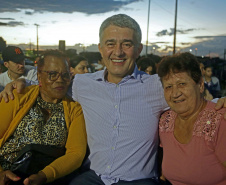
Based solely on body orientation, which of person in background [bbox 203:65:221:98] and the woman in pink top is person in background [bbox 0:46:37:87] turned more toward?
the woman in pink top

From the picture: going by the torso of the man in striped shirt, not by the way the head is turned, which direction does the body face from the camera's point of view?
toward the camera

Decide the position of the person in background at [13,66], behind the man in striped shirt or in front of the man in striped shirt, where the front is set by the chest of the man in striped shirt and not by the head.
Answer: behind

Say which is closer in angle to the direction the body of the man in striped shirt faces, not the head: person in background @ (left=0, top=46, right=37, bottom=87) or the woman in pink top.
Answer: the woman in pink top

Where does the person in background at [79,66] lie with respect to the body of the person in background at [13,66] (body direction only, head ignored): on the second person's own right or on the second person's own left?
on the second person's own left

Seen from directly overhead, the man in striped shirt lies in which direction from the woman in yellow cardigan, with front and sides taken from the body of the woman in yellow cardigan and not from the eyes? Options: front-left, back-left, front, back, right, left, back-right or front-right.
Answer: left

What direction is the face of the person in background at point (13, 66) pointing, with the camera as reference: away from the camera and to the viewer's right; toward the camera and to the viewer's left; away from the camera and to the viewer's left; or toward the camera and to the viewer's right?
toward the camera and to the viewer's right

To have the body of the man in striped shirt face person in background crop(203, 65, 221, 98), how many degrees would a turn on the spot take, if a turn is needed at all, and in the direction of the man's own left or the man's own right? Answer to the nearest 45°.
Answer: approximately 135° to the man's own left

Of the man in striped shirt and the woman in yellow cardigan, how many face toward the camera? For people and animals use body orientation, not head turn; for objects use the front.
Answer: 2

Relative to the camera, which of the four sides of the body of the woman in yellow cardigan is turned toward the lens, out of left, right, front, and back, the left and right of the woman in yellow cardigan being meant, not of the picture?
front

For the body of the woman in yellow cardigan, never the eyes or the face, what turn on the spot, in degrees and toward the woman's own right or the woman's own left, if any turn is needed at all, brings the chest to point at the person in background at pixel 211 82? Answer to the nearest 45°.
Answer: approximately 135° to the woman's own left
